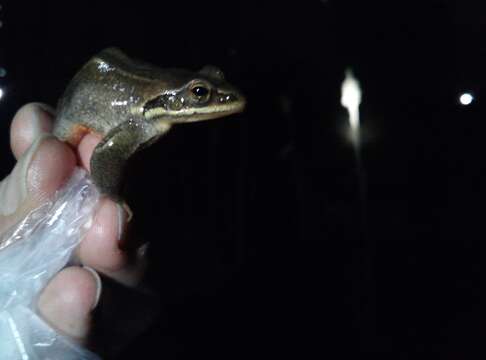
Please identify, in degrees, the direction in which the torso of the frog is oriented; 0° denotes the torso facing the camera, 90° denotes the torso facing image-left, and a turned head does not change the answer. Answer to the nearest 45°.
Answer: approximately 270°
